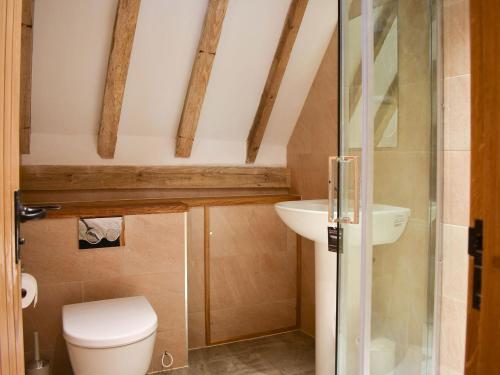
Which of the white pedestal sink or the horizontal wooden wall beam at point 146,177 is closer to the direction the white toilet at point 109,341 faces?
the white pedestal sink

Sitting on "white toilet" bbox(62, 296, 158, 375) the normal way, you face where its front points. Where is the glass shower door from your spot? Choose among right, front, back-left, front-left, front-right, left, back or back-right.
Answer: front-left

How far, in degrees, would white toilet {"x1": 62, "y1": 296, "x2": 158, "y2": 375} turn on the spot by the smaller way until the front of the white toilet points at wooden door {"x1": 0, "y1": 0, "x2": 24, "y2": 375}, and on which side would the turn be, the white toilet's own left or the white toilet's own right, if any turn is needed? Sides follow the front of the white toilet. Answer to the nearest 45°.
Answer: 0° — it already faces it

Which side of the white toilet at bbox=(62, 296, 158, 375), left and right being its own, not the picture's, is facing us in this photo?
front

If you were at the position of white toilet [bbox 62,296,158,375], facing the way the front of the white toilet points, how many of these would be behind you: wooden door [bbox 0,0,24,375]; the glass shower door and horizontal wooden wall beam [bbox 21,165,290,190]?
1

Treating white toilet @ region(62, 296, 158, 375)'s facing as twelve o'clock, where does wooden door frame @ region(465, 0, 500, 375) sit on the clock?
The wooden door frame is roughly at 11 o'clock from the white toilet.

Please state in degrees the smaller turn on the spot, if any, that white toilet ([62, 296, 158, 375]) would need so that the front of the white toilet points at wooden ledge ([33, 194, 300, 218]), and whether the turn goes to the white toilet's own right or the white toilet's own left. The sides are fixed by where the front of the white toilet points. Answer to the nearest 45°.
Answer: approximately 180°

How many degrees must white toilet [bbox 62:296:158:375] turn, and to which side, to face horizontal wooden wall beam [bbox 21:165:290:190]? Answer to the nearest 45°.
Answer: approximately 180°

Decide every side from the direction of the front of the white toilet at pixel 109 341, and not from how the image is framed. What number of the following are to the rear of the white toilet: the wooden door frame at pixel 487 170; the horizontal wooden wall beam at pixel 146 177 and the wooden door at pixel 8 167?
1

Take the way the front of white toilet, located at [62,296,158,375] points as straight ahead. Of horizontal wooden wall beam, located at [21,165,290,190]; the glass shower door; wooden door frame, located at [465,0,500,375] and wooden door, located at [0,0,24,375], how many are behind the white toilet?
1
